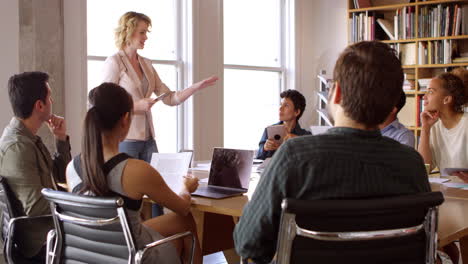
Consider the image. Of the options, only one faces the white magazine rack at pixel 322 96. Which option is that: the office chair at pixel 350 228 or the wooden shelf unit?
the office chair

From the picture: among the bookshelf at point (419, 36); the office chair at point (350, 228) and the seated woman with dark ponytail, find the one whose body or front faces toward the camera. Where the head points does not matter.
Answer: the bookshelf

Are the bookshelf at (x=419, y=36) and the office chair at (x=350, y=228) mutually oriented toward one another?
yes

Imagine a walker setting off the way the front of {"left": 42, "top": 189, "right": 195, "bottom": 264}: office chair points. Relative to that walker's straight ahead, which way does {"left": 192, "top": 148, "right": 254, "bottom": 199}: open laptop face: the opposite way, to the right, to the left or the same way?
the opposite way

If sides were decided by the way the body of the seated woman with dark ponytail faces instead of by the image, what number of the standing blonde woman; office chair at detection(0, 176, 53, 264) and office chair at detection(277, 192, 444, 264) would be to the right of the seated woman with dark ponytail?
1

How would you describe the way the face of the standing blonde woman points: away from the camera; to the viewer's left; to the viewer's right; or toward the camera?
to the viewer's right

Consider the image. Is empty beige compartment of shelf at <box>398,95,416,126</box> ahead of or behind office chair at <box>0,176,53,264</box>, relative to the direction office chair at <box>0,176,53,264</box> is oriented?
ahead

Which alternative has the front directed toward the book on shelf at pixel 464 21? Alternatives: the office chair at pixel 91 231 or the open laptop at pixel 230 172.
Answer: the office chair

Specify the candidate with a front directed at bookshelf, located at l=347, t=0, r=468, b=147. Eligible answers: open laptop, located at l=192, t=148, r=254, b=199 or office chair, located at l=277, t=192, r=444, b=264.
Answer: the office chair

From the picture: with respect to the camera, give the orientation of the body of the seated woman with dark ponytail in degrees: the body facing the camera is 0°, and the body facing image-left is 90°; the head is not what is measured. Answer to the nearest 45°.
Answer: approximately 225°

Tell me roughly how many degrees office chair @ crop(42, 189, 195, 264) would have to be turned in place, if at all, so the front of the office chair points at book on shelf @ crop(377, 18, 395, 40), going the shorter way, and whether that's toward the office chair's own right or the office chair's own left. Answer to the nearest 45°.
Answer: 0° — it already faces it

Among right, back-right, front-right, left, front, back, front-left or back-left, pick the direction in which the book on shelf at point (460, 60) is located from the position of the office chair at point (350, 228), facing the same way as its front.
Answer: front

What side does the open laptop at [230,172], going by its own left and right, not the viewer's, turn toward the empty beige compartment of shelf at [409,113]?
back

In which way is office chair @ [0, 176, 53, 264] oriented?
to the viewer's right

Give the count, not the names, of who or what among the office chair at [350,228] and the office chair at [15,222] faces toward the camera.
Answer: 0

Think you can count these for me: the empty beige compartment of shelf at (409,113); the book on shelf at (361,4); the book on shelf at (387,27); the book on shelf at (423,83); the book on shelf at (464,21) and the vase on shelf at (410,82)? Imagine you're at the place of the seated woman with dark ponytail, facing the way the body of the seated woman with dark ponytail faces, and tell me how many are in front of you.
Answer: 6

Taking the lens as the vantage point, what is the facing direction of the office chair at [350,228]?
facing away from the viewer

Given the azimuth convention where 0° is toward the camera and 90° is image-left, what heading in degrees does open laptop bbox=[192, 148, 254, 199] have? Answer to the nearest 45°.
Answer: approximately 45°

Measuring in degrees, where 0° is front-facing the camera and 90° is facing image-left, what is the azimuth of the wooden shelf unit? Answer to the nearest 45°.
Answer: approximately 0°

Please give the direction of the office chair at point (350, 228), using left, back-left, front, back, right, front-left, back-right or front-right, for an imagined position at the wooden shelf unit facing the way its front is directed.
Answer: front
